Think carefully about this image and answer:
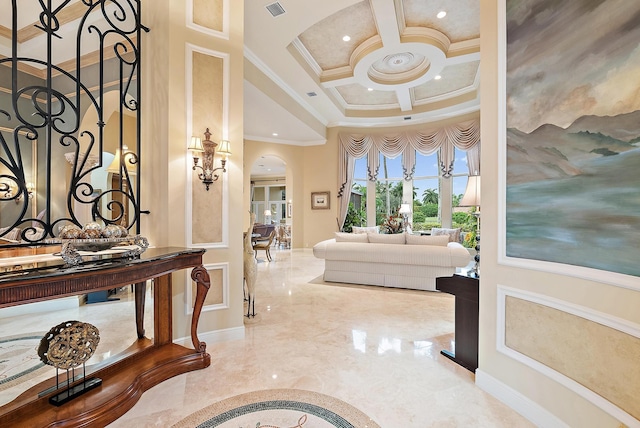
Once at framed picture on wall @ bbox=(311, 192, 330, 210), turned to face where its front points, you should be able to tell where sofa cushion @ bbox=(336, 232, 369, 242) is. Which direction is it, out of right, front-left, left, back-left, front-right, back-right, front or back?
front

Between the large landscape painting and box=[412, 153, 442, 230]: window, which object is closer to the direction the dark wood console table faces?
the large landscape painting

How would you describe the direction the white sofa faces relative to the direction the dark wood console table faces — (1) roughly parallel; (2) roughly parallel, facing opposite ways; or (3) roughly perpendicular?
roughly perpendicular

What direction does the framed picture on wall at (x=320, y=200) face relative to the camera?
toward the camera

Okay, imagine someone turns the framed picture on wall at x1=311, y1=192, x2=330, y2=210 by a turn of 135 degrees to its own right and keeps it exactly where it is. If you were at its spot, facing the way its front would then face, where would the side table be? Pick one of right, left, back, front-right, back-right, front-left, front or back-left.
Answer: back-left

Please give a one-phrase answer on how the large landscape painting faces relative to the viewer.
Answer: facing the viewer and to the left of the viewer

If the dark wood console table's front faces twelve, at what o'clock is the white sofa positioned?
The white sofa is roughly at 10 o'clock from the dark wood console table.

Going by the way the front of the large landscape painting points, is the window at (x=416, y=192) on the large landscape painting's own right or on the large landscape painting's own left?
on the large landscape painting's own right

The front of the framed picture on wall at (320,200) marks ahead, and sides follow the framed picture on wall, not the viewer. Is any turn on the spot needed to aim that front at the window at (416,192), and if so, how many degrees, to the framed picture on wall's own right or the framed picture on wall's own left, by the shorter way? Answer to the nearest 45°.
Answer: approximately 90° to the framed picture on wall's own left

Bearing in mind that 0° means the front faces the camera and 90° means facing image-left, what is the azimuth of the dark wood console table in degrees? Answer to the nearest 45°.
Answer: approximately 315°

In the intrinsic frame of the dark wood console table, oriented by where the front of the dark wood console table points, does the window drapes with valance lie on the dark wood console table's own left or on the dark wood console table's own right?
on the dark wood console table's own left

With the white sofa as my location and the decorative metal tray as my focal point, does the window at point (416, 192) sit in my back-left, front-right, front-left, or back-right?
back-right

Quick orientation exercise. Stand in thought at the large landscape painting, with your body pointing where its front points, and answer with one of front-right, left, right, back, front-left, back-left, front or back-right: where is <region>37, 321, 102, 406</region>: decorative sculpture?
front

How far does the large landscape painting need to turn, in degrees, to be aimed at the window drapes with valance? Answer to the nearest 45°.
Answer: approximately 90° to its right
